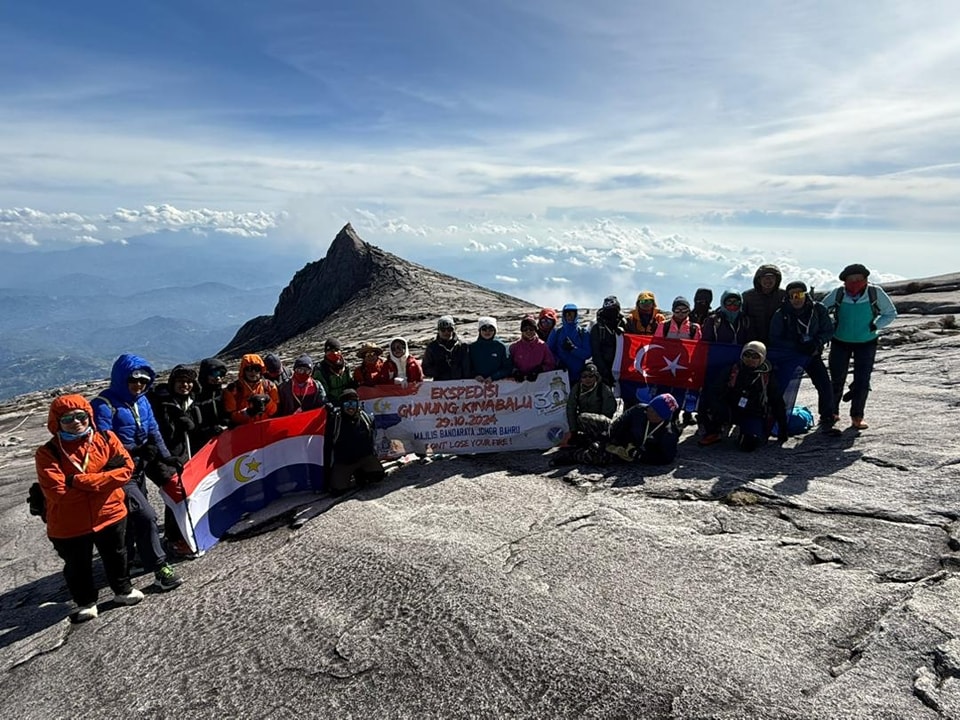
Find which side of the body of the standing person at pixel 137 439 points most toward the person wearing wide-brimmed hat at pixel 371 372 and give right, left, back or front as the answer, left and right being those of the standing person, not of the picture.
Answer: left

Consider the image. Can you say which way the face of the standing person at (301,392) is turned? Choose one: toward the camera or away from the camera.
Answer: toward the camera

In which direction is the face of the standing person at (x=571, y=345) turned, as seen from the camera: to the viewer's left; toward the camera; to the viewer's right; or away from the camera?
toward the camera

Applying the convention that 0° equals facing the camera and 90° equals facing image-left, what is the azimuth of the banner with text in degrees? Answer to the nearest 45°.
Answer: approximately 0°

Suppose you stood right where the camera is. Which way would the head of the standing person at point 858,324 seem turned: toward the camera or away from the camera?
toward the camera

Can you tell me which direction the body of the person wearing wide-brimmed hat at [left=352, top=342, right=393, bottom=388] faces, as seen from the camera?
toward the camera

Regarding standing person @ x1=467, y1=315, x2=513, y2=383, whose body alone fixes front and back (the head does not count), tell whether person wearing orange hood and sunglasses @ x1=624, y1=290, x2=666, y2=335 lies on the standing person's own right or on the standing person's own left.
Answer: on the standing person's own left

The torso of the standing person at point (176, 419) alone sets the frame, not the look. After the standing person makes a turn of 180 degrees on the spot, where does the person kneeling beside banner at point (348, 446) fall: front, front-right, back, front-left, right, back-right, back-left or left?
back-right

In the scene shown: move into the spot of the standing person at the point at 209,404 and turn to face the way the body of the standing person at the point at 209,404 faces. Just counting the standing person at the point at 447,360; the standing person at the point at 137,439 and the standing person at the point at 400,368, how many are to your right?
1

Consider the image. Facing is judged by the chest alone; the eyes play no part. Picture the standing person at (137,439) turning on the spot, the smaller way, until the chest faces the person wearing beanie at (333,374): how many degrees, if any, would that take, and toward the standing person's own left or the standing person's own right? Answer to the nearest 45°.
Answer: approximately 90° to the standing person's own left

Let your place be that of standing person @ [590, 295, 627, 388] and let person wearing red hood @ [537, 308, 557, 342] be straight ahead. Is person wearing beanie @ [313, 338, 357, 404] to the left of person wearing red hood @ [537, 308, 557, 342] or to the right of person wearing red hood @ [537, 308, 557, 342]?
left

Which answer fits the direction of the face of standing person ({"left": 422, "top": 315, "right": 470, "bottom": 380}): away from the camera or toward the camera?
toward the camera

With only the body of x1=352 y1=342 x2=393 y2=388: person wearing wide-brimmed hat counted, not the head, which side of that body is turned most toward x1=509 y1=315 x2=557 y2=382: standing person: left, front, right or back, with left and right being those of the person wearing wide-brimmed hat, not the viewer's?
left

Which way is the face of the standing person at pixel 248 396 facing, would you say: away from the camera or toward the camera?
toward the camera

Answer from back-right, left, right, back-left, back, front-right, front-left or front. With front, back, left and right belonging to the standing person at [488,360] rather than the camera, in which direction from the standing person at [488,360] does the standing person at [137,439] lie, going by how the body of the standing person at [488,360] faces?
front-right

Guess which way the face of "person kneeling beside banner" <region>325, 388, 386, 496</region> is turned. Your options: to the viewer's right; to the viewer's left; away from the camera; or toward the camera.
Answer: toward the camera

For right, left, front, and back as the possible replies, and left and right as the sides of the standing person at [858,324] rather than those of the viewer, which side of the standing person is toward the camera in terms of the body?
front

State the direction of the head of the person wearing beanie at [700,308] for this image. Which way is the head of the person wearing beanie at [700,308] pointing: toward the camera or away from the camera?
toward the camera
